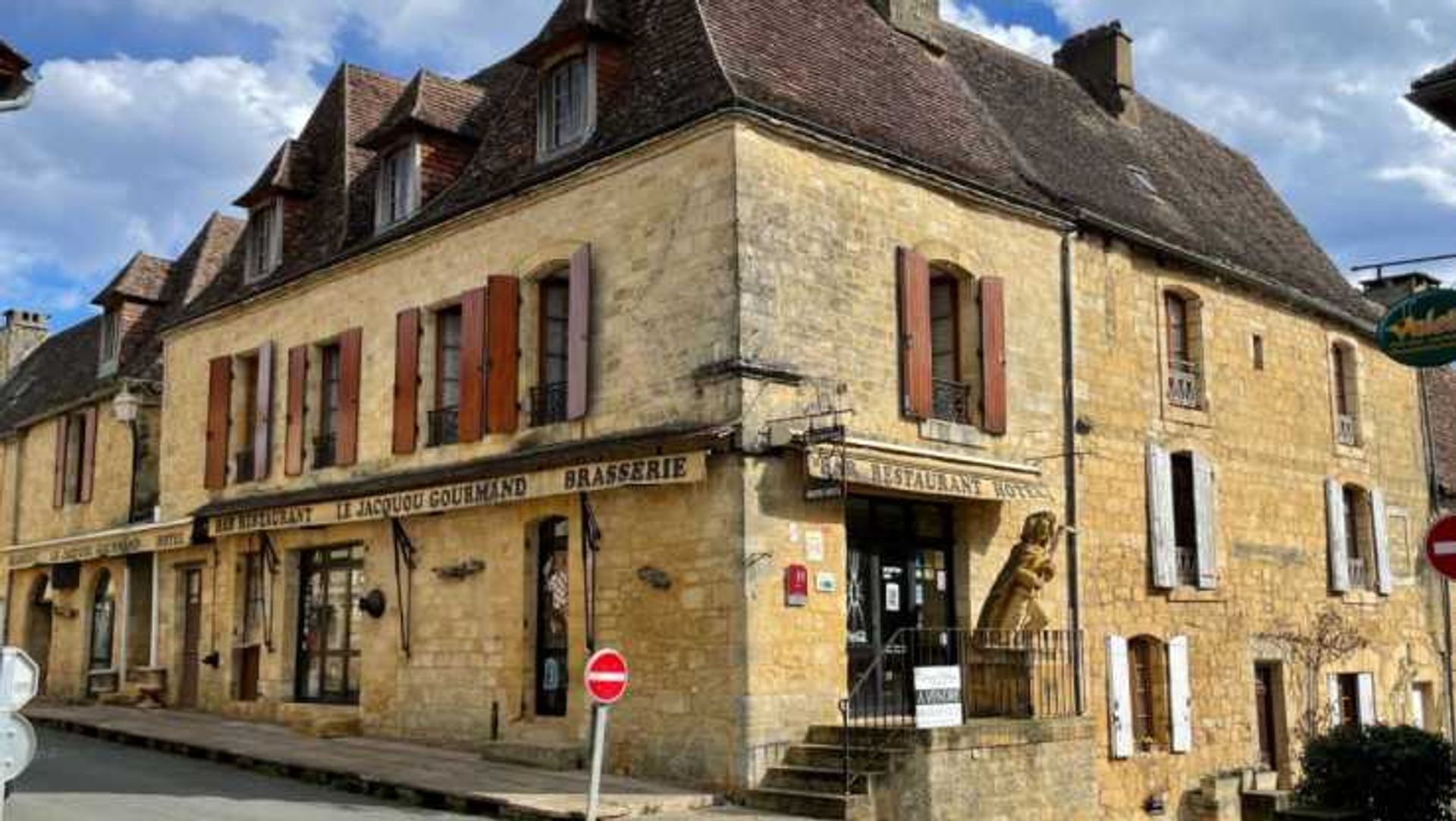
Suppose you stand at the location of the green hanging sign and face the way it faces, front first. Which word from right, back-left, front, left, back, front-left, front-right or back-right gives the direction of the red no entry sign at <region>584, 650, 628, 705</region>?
right

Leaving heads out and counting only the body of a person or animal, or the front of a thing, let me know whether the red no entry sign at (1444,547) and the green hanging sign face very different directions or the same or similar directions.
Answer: same or similar directions

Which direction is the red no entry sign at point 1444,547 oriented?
toward the camera

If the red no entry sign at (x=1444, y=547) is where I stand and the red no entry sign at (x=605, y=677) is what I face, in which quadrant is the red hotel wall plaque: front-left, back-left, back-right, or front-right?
front-right

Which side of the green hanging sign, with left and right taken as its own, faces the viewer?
front

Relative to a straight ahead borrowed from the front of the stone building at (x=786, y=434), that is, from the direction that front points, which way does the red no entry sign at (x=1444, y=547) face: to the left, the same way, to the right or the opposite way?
the same way

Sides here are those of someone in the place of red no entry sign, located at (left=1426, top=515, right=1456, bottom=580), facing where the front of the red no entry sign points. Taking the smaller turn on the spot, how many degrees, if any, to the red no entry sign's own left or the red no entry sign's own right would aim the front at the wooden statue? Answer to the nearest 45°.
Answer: approximately 135° to the red no entry sign's own right

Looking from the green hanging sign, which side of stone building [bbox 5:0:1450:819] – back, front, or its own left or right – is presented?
left

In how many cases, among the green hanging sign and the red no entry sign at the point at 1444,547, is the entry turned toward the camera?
2

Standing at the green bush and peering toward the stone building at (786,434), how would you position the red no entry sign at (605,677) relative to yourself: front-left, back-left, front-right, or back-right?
front-left
